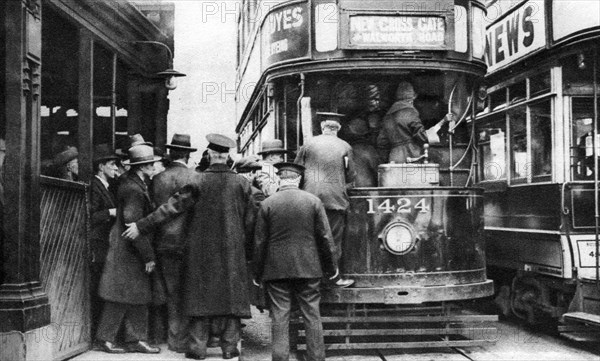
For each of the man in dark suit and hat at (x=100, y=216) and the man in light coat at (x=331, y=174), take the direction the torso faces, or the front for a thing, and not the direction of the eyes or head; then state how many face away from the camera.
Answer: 1

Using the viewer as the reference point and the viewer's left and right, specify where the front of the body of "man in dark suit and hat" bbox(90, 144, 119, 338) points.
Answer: facing to the right of the viewer

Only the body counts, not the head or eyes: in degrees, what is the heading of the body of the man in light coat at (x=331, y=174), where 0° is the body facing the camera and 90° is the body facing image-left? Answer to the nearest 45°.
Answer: approximately 180°

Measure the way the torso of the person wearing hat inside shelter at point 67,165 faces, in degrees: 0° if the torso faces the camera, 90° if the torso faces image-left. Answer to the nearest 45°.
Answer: approximately 270°

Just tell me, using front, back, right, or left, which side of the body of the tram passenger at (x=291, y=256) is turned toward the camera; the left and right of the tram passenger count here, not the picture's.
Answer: back

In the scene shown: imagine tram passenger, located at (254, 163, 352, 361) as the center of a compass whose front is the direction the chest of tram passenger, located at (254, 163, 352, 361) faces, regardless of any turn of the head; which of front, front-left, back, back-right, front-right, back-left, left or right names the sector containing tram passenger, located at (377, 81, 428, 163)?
front-right

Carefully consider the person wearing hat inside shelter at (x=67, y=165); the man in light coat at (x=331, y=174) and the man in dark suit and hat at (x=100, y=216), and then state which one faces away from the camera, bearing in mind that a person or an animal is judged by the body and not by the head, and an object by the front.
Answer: the man in light coat

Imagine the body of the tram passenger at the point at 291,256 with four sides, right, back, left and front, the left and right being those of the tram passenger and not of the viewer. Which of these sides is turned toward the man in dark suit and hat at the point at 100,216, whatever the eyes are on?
left

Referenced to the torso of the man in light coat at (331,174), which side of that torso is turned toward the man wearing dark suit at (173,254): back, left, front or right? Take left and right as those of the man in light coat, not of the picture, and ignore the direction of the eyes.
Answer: left

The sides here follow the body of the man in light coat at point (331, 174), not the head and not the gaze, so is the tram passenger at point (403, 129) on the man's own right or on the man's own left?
on the man's own right

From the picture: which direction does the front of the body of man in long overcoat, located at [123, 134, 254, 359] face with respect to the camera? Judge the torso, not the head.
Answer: away from the camera

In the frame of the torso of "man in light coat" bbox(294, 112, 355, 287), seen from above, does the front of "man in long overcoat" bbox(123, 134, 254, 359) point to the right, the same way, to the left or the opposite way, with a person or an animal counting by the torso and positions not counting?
the same way
